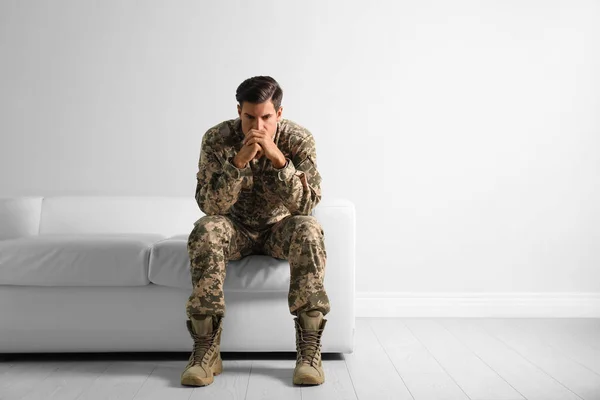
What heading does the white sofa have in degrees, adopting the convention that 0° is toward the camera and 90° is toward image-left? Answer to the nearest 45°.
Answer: approximately 0°
